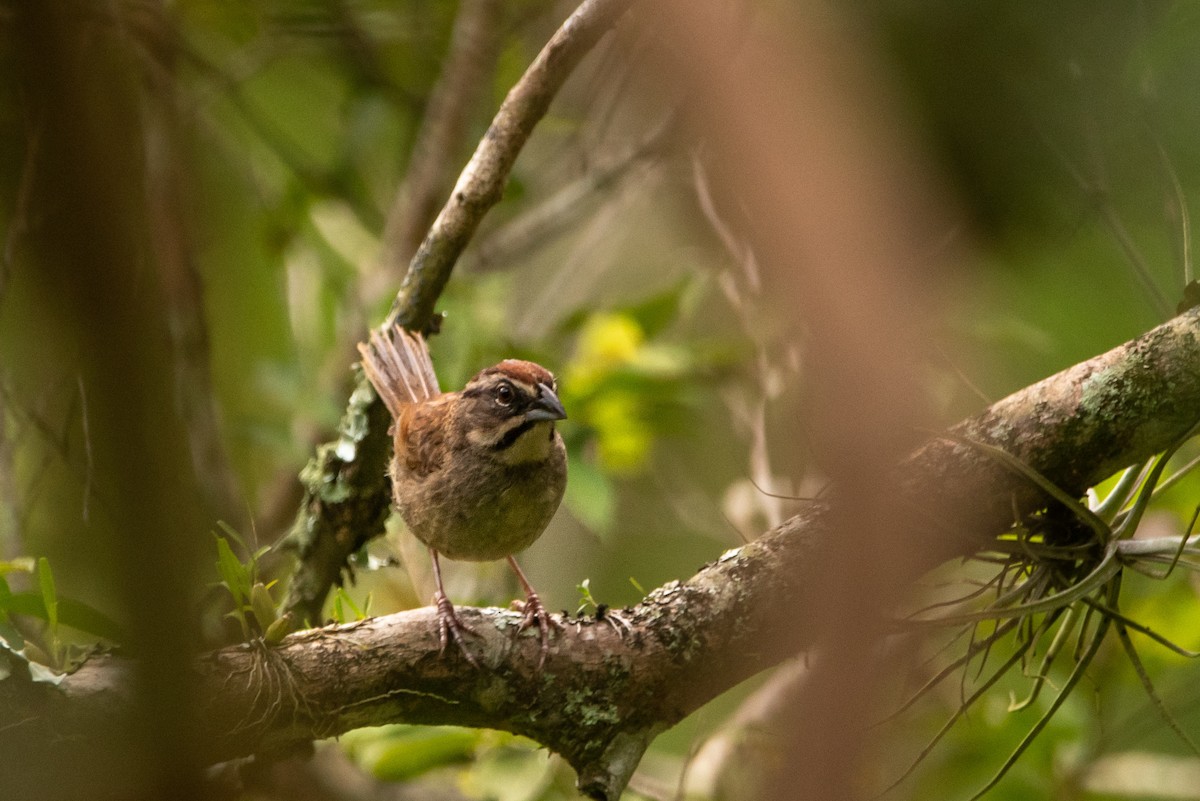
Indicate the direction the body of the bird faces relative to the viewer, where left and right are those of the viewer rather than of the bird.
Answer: facing the viewer and to the right of the viewer
